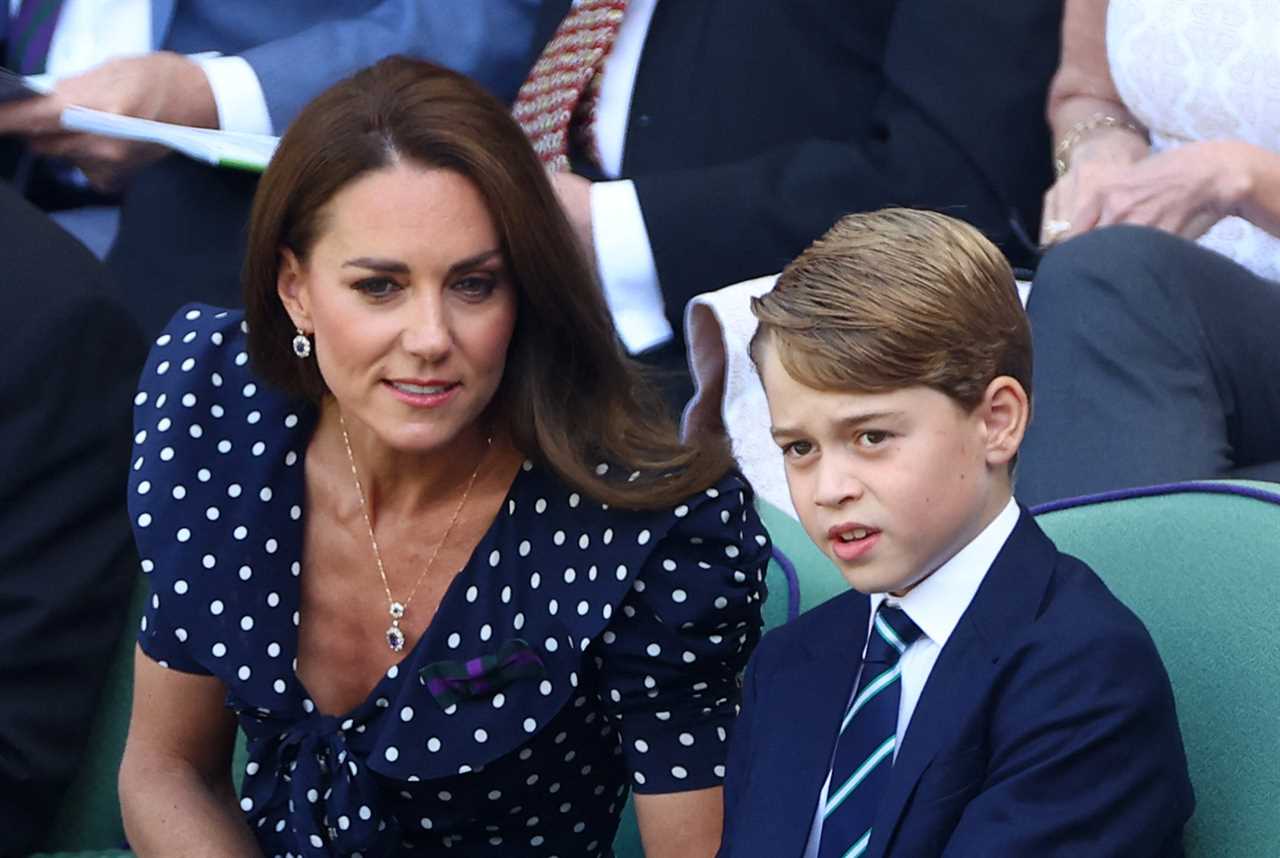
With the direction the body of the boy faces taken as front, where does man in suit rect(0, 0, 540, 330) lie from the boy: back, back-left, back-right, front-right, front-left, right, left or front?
right

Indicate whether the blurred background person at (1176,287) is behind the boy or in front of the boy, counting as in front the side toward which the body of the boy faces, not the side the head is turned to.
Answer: behind

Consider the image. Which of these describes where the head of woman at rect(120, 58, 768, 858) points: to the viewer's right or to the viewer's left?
to the viewer's right

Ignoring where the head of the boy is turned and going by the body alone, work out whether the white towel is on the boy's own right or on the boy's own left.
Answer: on the boy's own right

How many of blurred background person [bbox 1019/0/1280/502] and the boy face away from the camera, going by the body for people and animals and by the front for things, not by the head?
0

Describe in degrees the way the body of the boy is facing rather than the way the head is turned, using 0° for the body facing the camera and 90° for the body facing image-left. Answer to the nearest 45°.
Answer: approximately 45°

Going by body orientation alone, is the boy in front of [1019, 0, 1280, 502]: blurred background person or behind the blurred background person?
in front

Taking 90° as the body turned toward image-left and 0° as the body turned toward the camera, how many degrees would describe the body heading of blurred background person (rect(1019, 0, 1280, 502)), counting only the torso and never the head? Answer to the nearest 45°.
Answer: approximately 45°

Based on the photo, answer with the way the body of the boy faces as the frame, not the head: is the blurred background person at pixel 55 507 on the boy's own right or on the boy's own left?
on the boy's own right

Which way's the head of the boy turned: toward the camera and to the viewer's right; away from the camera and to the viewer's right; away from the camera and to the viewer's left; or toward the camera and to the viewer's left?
toward the camera and to the viewer's left

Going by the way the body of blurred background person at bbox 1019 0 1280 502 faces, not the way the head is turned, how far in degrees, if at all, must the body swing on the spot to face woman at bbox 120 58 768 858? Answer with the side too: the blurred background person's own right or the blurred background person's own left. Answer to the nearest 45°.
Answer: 0° — they already face them
